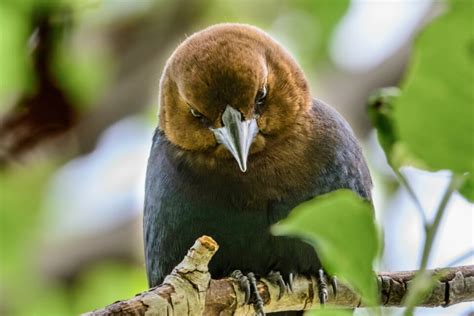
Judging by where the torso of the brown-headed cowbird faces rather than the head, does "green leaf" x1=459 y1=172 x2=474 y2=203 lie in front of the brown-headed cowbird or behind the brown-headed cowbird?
in front

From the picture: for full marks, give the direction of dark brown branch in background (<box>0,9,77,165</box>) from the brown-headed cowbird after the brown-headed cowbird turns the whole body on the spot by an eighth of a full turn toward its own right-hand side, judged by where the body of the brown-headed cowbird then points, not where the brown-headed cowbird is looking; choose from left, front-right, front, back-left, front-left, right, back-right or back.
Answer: right

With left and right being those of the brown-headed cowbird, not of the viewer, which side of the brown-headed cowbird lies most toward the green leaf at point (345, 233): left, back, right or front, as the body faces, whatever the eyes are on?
front

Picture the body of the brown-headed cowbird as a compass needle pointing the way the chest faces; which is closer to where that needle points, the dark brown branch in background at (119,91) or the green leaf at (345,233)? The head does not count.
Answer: the green leaf

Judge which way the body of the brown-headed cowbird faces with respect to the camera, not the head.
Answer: toward the camera
